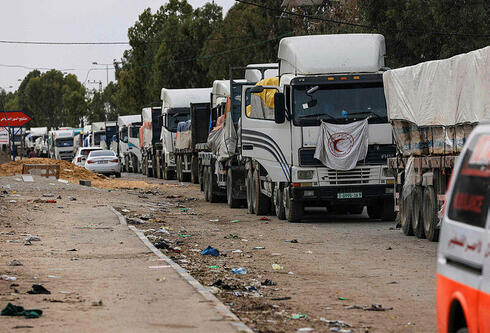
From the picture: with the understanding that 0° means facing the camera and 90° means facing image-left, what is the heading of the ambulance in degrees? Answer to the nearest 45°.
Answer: approximately 315°

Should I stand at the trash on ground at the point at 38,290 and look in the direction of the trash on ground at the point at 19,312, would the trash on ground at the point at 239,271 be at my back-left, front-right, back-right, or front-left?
back-left

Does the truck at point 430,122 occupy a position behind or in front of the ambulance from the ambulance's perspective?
behind

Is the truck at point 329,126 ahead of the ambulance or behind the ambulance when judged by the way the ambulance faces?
behind

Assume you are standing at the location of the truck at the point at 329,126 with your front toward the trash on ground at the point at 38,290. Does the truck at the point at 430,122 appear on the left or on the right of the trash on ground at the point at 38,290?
left

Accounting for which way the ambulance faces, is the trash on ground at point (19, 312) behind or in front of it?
behind
